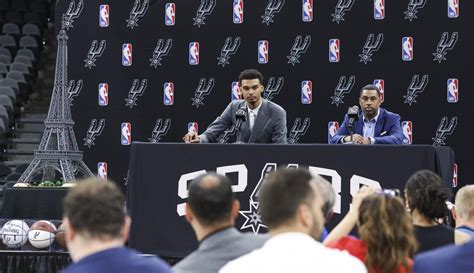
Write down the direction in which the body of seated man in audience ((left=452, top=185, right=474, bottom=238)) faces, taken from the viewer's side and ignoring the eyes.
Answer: away from the camera

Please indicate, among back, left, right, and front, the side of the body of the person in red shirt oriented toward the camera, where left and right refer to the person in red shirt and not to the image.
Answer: back

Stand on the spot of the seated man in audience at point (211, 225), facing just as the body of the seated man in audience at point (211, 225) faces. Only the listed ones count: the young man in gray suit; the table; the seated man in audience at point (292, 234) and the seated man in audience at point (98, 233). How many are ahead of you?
2

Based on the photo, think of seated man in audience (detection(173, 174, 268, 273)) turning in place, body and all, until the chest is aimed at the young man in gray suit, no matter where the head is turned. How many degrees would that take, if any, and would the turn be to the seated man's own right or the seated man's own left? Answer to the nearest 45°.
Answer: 0° — they already face them

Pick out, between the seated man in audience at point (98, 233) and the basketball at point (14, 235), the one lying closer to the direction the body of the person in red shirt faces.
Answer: the basketball

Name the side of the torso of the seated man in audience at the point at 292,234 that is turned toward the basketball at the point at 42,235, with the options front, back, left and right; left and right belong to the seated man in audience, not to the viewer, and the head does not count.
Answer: front

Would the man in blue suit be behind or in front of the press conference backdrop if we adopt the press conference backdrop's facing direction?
in front

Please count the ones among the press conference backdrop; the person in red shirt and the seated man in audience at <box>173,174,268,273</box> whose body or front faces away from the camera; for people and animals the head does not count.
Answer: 2

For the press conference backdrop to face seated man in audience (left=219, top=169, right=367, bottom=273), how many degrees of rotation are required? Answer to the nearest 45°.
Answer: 0° — it already faces them

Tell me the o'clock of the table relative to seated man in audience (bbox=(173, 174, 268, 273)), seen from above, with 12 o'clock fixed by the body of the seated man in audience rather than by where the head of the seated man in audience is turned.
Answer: The table is roughly at 12 o'clock from the seated man in audience.

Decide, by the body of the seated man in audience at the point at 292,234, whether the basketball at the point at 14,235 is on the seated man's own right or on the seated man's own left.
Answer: on the seated man's own left

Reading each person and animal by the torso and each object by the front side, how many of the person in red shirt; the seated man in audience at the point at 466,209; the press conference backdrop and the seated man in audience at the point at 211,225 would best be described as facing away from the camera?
3

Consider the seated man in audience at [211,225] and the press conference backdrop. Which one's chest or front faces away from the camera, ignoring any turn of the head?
the seated man in audience

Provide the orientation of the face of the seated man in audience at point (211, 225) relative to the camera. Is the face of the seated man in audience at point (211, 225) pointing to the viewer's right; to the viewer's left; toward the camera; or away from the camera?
away from the camera
